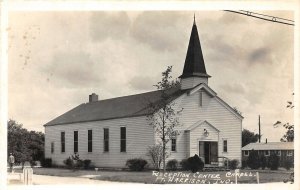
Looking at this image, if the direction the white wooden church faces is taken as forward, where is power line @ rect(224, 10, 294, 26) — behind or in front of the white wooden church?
in front

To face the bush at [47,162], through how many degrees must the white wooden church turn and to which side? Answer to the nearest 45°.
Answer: approximately 135° to its right

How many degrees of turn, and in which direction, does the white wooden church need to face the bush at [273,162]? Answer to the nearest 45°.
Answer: approximately 45° to its left

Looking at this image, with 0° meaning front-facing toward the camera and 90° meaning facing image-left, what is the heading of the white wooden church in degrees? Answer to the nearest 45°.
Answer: approximately 315°

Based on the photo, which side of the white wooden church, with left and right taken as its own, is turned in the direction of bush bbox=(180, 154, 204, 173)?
front
